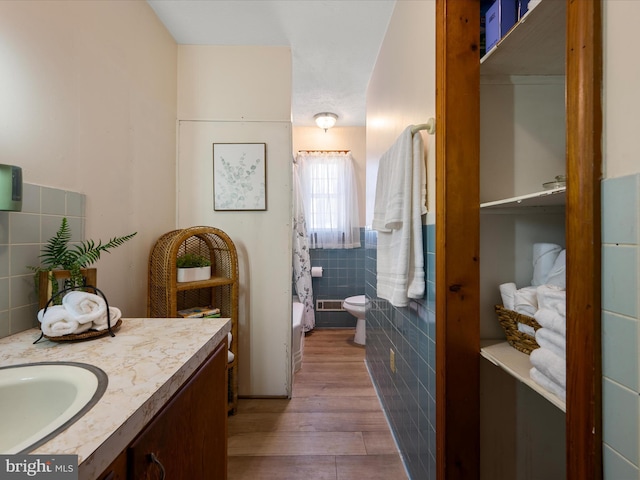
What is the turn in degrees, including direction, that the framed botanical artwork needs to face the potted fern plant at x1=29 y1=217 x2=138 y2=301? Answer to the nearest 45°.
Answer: approximately 45° to its right

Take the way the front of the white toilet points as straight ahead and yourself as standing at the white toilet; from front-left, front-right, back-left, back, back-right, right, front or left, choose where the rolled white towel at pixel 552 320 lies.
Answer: left

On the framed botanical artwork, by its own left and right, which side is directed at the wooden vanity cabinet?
front

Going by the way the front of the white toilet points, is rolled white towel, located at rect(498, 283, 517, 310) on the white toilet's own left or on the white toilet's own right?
on the white toilet's own left

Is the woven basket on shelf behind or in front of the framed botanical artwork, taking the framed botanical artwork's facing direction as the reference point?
in front

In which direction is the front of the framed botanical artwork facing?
toward the camera

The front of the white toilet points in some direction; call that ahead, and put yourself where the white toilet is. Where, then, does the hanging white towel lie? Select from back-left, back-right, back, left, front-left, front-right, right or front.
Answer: left

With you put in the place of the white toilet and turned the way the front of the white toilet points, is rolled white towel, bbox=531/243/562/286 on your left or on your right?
on your left

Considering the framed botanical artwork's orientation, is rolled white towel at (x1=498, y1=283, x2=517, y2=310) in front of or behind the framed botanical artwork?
in front

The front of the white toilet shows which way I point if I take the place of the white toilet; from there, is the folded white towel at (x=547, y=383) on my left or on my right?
on my left
